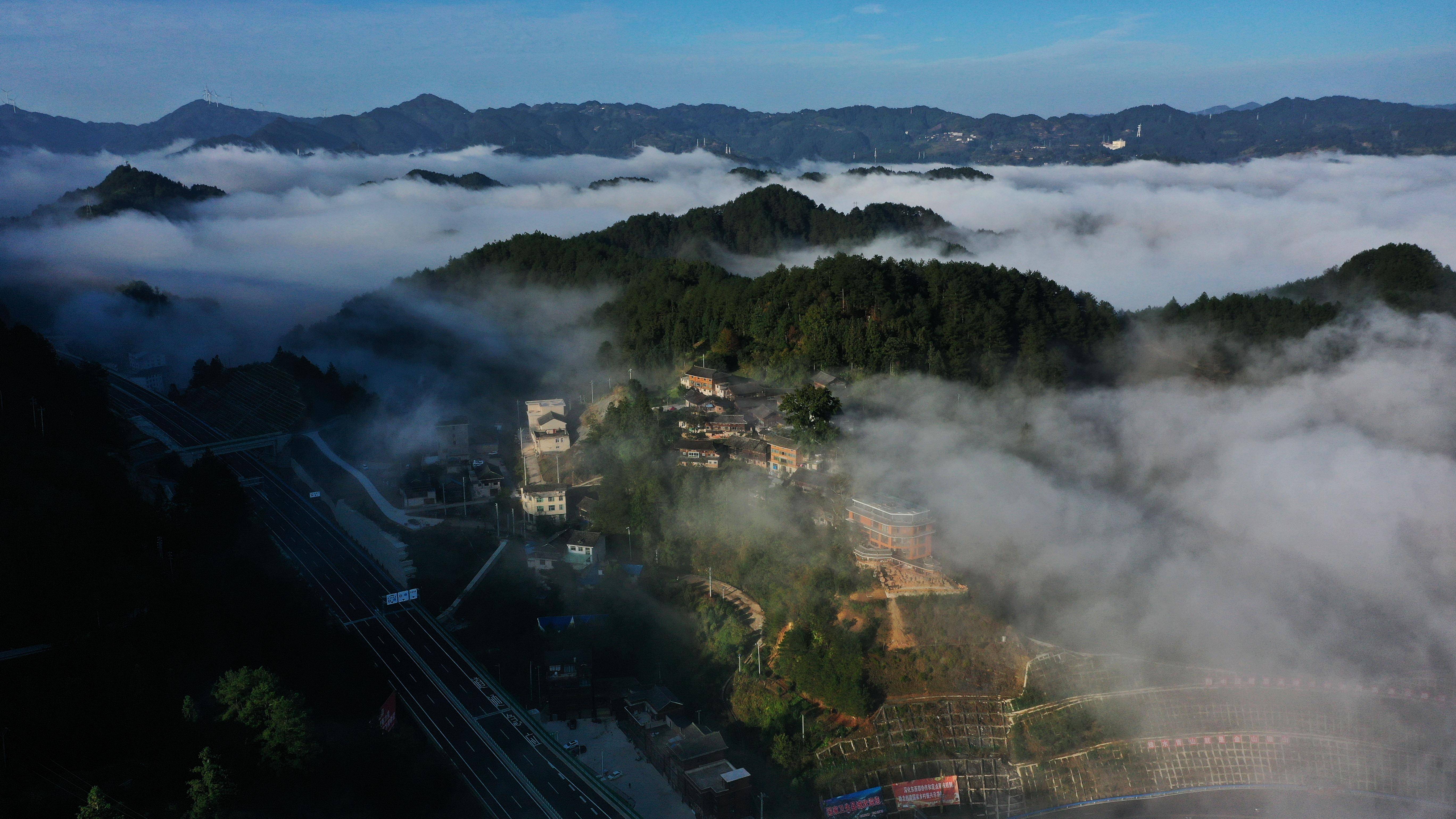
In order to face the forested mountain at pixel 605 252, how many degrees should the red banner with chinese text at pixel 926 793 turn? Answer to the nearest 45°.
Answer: approximately 135° to its right

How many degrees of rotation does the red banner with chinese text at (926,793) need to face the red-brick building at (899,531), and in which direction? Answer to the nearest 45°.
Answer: approximately 180°

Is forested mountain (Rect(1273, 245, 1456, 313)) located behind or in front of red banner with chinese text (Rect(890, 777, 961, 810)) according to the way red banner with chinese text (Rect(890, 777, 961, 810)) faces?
behind

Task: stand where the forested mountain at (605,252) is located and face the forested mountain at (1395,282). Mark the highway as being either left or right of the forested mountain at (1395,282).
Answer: right

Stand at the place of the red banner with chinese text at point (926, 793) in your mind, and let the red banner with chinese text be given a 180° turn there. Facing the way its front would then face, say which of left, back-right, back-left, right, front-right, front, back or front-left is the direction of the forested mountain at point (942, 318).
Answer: front

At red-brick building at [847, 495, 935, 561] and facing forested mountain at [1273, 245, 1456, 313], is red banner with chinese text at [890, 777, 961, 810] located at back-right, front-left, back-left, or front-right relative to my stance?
back-right

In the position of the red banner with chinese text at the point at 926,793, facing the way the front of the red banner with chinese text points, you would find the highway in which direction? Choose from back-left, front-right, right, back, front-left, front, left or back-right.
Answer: right

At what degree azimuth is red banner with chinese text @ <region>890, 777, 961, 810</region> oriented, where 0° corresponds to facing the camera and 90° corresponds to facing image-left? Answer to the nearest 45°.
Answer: approximately 0°
